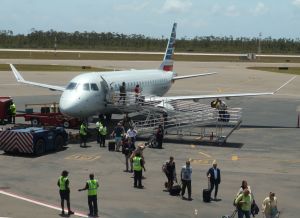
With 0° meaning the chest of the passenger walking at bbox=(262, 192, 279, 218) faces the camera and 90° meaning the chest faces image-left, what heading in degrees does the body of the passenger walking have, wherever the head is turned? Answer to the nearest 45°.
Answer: approximately 315°

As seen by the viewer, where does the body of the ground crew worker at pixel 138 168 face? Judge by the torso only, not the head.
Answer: away from the camera

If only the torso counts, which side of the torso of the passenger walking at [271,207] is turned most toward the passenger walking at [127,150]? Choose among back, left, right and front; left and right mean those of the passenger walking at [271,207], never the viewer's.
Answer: right

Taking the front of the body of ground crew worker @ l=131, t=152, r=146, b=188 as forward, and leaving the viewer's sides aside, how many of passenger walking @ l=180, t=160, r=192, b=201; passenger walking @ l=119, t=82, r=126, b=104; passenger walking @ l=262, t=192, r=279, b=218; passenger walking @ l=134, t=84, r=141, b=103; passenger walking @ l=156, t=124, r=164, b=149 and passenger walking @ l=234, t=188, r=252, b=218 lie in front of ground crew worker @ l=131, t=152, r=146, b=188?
3

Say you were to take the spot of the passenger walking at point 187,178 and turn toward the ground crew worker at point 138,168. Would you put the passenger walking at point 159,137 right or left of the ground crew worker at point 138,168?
right

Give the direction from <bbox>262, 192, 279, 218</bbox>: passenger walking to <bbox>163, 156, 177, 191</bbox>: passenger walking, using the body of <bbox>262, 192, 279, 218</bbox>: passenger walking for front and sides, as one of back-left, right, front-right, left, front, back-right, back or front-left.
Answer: back

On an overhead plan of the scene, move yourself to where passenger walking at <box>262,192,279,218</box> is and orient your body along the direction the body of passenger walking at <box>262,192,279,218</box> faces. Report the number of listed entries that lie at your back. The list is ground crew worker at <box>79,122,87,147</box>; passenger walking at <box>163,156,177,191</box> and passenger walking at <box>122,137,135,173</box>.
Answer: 3

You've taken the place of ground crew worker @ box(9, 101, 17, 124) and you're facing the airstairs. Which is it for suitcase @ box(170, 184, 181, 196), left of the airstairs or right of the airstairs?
right
